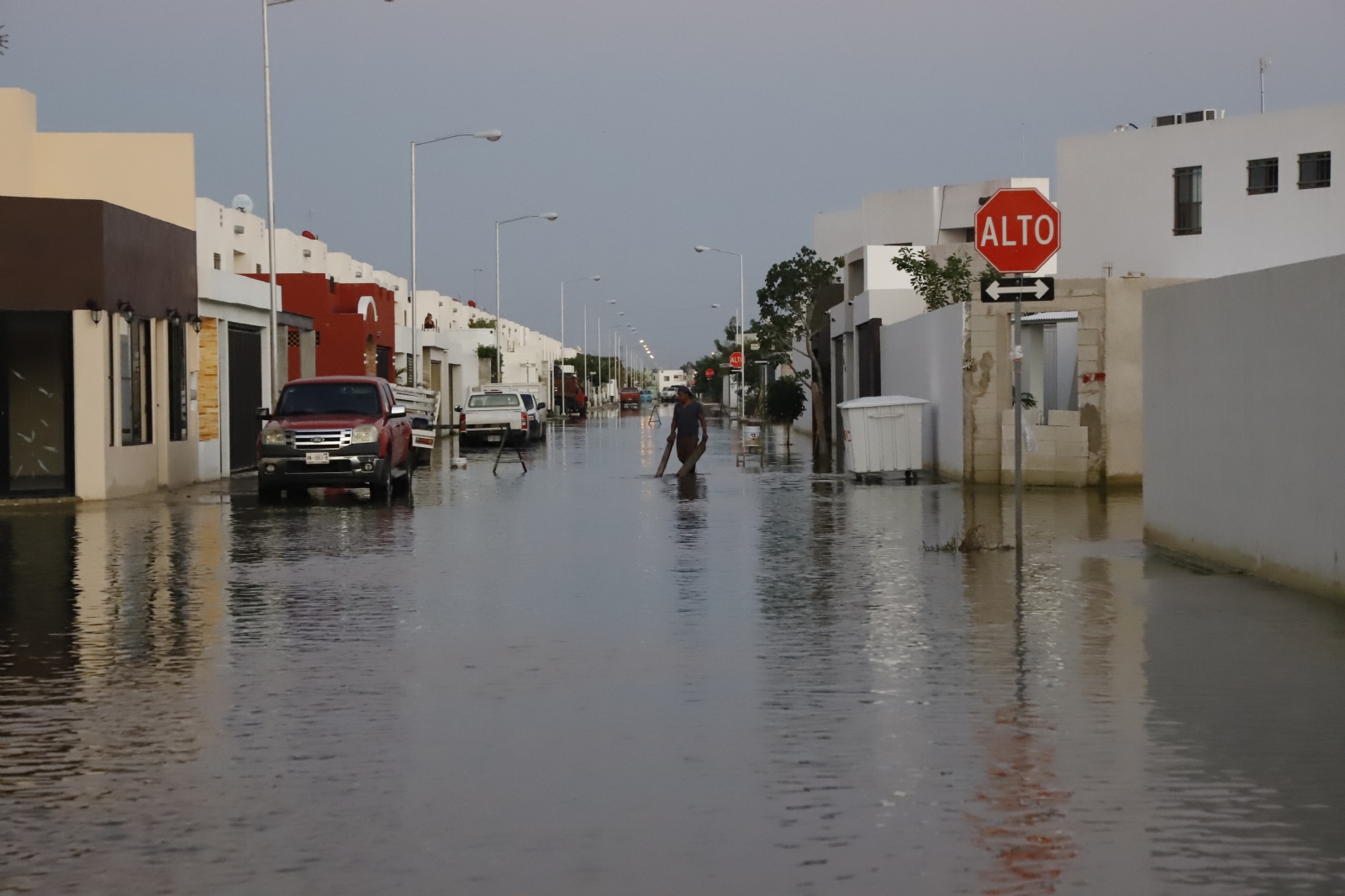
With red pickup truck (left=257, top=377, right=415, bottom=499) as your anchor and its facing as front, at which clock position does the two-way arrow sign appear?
The two-way arrow sign is roughly at 11 o'clock from the red pickup truck.

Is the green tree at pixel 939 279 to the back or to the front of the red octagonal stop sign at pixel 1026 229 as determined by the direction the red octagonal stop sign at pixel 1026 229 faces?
to the back

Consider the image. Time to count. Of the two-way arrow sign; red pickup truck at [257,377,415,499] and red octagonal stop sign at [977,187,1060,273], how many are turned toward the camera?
3

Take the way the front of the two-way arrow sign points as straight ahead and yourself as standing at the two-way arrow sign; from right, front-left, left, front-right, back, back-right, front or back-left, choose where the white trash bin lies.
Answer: back

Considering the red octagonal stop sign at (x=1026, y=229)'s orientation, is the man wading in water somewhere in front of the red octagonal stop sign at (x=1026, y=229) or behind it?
behind

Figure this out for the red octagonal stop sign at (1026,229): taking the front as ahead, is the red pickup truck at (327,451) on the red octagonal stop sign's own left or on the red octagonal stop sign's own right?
on the red octagonal stop sign's own right

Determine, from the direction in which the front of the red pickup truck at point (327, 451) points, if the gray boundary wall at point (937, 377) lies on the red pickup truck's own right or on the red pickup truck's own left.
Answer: on the red pickup truck's own left

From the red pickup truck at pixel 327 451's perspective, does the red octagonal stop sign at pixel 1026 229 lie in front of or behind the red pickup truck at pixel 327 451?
in front

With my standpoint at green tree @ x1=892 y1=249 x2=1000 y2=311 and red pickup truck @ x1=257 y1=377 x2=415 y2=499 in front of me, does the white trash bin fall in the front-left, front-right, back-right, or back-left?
front-left

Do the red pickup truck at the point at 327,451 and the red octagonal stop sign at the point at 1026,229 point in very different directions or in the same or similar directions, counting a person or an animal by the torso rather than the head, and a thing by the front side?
same or similar directions

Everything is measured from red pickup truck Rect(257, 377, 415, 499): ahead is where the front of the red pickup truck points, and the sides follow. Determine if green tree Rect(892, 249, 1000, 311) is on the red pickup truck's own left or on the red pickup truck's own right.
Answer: on the red pickup truck's own left

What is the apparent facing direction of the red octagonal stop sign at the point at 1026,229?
toward the camera

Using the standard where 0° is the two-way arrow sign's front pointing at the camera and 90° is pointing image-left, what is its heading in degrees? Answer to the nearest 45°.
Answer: approximately 0°

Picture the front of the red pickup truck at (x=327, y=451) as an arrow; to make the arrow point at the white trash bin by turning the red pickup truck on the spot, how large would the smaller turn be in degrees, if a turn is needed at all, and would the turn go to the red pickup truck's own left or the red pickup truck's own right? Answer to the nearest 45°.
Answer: approximately 90° to the red pickup truck's own left

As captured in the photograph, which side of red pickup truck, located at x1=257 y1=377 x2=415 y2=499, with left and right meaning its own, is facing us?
front
